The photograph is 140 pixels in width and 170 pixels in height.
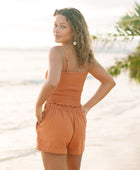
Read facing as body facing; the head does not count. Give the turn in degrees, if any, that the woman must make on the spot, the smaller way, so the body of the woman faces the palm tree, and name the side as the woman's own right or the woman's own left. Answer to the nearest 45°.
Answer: approximately 45° to the woman's own right

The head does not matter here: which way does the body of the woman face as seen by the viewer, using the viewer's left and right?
facing away from the viewer and to the left of the viewer

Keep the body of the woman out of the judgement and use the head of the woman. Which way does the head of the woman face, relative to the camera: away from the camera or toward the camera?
toward the camera
